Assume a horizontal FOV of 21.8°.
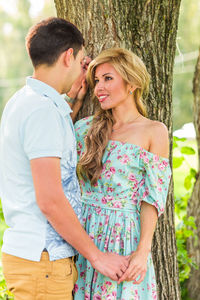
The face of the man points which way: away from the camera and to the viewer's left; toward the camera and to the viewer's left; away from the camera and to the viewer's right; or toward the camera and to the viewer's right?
away from the camera and to the viewer's right

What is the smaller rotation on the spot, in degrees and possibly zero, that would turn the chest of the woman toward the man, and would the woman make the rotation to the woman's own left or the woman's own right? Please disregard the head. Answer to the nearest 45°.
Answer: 0° — they already face them

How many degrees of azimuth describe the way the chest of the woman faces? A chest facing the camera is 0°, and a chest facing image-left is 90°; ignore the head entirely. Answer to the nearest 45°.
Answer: approximately 45°

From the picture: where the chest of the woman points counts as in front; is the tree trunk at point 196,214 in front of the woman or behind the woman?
behind

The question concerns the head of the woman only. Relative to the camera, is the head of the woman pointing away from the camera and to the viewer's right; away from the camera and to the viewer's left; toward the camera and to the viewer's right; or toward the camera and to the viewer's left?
toward the camera and to the viewer's left

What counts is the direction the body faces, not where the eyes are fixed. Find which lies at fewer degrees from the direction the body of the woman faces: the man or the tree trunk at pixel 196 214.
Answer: the man
